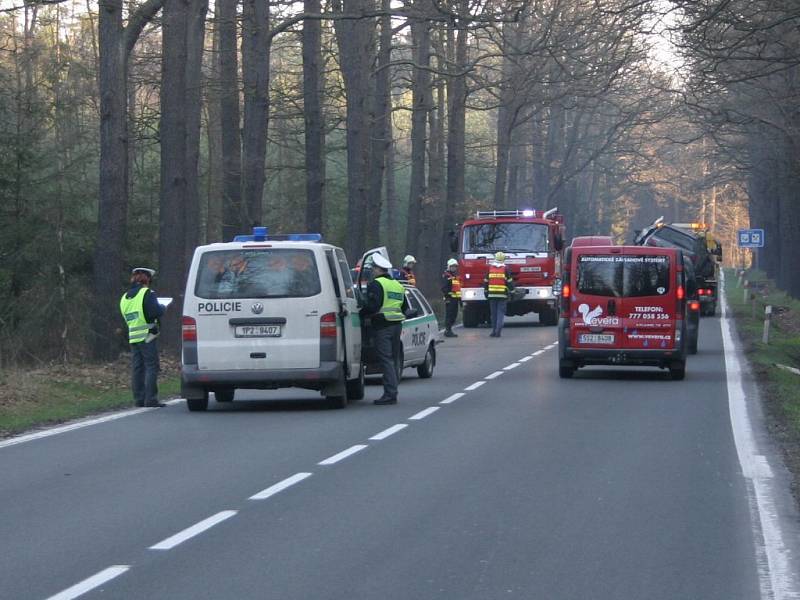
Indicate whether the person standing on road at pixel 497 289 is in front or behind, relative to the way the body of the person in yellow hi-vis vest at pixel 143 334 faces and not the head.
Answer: in front

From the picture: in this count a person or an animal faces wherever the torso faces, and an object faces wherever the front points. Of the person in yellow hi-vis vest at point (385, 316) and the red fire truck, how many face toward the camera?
1

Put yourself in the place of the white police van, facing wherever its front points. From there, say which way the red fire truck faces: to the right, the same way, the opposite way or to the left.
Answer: the opposite way

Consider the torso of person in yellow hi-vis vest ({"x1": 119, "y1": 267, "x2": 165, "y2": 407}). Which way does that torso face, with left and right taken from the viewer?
facing away from the viewer and to the right of the viewer

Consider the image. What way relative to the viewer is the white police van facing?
away from the camera

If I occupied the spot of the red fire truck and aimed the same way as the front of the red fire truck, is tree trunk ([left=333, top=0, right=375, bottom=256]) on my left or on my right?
on my right

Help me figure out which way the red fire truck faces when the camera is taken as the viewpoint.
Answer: facing the viewer

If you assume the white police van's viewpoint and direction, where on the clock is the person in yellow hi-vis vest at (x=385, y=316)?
The person in yellow hi-vis vest is roughly at 2 o'clock from the white police van.

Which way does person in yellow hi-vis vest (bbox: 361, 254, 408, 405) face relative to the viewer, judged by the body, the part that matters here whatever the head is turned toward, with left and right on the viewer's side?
facing away from the viewer and to the left of the viewer

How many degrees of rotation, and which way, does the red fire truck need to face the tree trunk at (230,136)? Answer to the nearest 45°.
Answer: approximately 45° to its right

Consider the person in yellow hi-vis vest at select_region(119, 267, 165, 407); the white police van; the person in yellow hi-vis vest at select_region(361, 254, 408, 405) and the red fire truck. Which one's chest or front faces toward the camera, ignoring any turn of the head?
the red fire truck

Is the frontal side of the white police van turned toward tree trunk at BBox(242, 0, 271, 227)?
yes

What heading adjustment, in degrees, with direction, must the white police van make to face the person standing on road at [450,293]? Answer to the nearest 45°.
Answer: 0° — it already faces them
